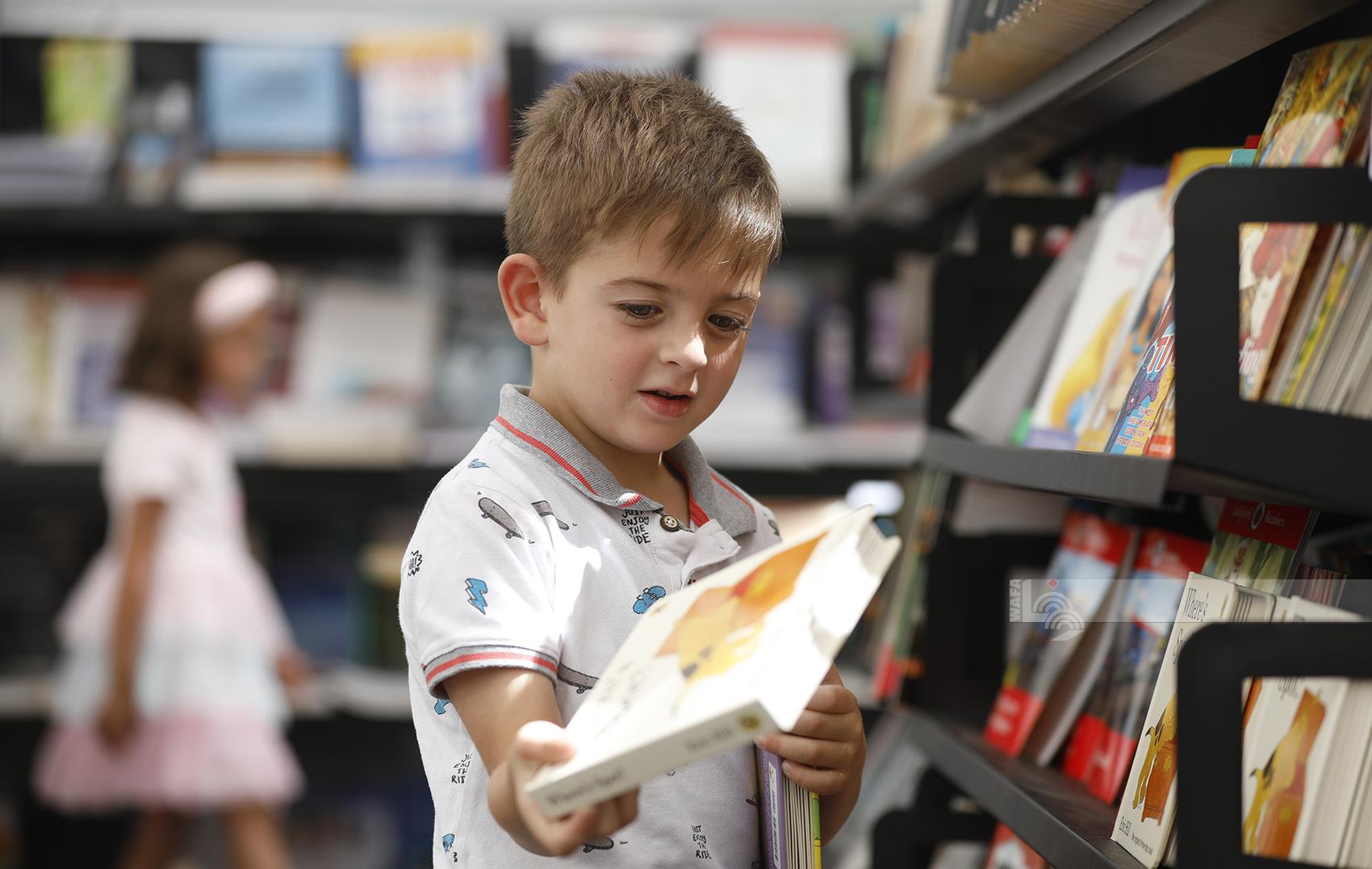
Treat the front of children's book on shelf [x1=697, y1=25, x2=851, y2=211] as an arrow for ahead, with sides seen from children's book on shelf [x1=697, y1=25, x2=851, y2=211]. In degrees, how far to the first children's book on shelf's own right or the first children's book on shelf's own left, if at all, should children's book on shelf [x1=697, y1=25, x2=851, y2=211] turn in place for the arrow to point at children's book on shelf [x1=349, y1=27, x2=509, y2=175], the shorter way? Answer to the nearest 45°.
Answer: approximately 90° to the first children's book on shelf's own right

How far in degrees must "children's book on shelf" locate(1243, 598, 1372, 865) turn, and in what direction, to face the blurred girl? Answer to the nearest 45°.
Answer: approximately 45° to its right

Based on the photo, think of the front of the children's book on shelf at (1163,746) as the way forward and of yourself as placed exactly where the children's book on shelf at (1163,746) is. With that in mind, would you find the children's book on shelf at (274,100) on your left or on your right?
on your right

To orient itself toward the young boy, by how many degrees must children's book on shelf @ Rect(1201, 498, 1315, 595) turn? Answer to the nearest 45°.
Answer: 0° — it already faces them

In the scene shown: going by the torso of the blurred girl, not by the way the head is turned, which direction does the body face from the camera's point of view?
to the viewer's right

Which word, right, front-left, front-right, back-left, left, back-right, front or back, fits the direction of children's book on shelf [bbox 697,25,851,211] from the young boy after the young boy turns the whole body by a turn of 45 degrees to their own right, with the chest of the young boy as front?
back

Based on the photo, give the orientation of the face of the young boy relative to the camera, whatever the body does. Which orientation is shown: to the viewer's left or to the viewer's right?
to the viewer's right

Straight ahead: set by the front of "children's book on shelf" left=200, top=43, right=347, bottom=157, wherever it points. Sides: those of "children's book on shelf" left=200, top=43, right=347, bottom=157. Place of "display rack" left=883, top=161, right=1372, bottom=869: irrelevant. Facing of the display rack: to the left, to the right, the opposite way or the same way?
to the right

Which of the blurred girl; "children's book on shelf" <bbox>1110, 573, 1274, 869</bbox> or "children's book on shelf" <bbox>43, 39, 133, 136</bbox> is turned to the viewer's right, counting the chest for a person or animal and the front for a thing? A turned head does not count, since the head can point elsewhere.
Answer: the blurred girl
